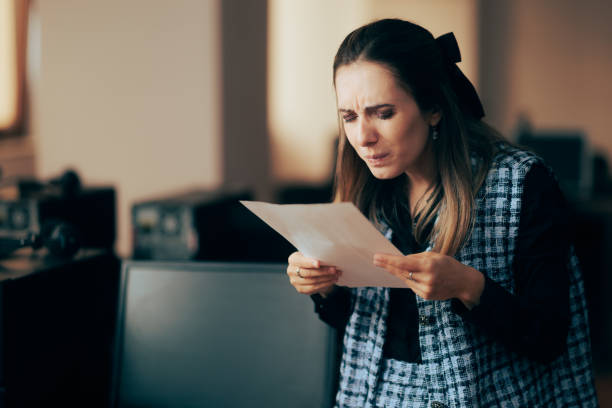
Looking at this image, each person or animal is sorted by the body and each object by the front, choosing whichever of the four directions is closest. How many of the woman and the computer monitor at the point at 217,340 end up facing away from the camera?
0

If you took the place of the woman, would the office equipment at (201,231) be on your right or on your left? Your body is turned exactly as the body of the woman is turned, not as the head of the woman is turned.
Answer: on your right

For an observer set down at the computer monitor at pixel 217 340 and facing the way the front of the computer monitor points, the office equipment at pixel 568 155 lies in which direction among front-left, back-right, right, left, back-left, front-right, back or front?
back-left

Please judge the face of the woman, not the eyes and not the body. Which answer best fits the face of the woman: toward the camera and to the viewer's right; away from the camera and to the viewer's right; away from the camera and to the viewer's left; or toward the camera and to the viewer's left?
toward the camera and to the viewer's left

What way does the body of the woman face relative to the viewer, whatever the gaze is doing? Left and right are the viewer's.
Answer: facing the viewer and to the left of the viewer

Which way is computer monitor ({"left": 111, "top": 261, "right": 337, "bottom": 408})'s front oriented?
toward the camera

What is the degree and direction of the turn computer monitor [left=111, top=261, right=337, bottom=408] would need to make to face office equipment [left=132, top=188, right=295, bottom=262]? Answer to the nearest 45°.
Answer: approximately 180°

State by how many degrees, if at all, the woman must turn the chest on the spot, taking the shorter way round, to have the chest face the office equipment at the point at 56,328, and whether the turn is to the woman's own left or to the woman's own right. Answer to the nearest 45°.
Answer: approximately 45° to the woman's own right

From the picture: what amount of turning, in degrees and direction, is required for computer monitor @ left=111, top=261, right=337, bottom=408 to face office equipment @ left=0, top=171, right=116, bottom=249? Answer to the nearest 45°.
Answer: approximately 135° to its right
